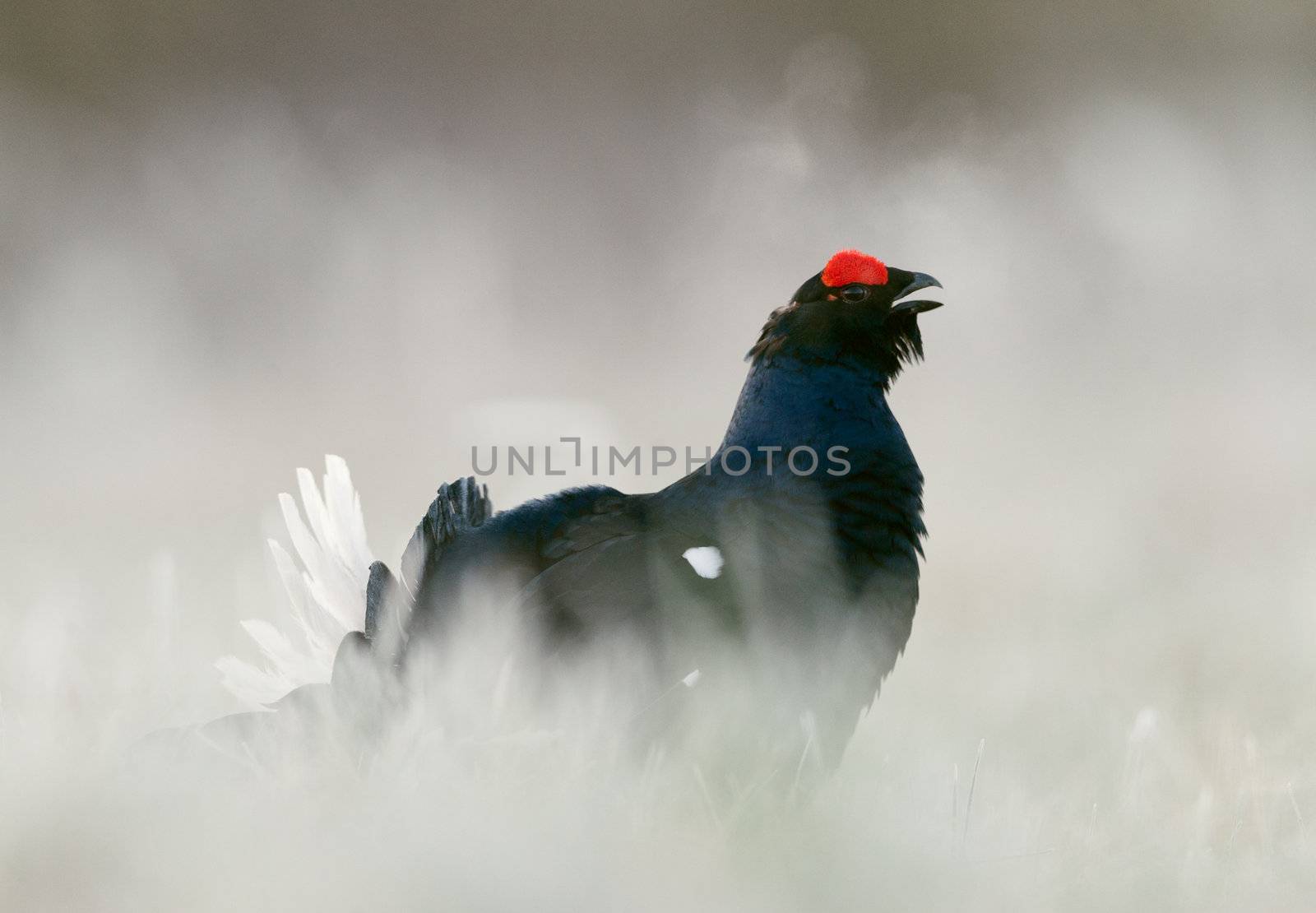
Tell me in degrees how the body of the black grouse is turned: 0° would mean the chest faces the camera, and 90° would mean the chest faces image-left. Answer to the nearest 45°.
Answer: approximately 270°
